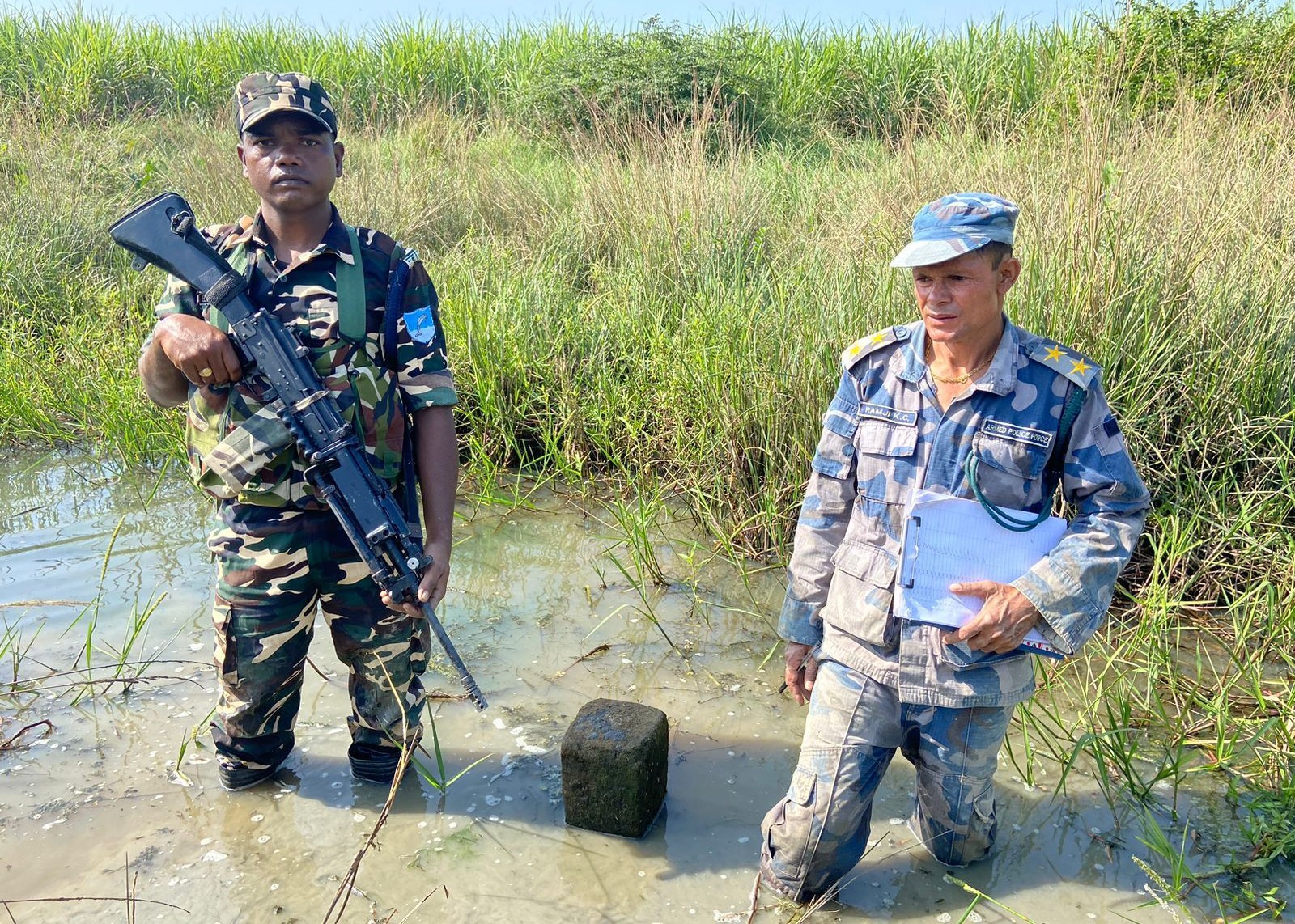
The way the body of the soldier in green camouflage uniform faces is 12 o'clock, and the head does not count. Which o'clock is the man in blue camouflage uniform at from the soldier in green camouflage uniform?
The man in blue camouflage uniform is roughly at 10 o'clock from the soldier in green camouflage uniform.

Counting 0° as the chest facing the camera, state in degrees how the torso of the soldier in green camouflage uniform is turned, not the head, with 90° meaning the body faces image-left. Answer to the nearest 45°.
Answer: approximately 0°
